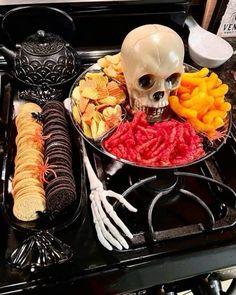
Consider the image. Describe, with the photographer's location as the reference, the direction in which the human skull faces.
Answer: facing the viewer and to the right of the viewer

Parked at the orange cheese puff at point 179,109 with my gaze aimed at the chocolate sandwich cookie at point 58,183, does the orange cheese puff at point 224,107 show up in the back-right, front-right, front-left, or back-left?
back-left
